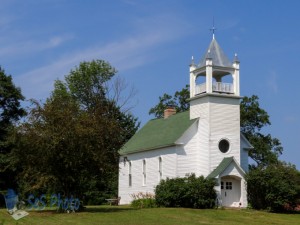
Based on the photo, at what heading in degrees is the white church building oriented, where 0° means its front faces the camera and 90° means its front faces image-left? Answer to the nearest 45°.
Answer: approximately 315°

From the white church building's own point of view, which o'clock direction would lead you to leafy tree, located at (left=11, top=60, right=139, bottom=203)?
The leafy tree is roughly at 3 o'clock from the white church building.

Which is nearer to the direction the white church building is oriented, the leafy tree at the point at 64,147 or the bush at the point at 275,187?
the bush

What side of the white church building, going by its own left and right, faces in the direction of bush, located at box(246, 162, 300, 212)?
front
